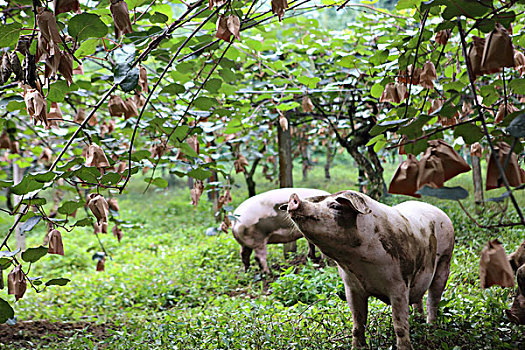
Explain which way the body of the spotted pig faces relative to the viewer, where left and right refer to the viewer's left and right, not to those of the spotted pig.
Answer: facing the viewer and to the left of the viewer

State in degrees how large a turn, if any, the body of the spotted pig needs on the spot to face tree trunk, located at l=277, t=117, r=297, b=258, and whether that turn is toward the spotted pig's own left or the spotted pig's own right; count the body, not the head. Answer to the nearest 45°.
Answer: approximately 135° to the spotted pig's own right

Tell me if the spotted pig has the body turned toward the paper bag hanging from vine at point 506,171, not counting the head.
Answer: no

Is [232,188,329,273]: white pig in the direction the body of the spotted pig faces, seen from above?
no

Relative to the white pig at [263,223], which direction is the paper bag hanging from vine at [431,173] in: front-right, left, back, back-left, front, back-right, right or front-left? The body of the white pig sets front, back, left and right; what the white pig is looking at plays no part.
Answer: back-right

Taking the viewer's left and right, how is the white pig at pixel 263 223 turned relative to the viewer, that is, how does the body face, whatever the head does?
facing away from the viewer and to the right of the viewer

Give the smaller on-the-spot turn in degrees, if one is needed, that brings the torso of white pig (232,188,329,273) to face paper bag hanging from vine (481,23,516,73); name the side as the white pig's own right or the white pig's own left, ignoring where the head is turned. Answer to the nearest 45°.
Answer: approximately 135° to the white pig's own right

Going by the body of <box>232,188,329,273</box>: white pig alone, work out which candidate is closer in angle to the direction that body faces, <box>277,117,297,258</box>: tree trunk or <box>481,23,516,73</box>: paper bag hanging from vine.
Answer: the tree trunk
